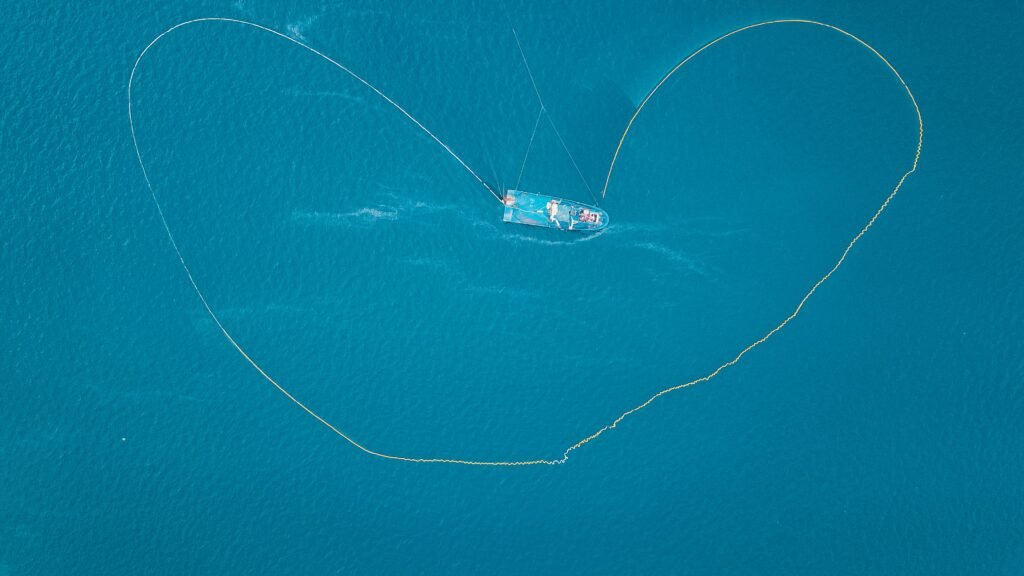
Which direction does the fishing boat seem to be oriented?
to the viewer's right
